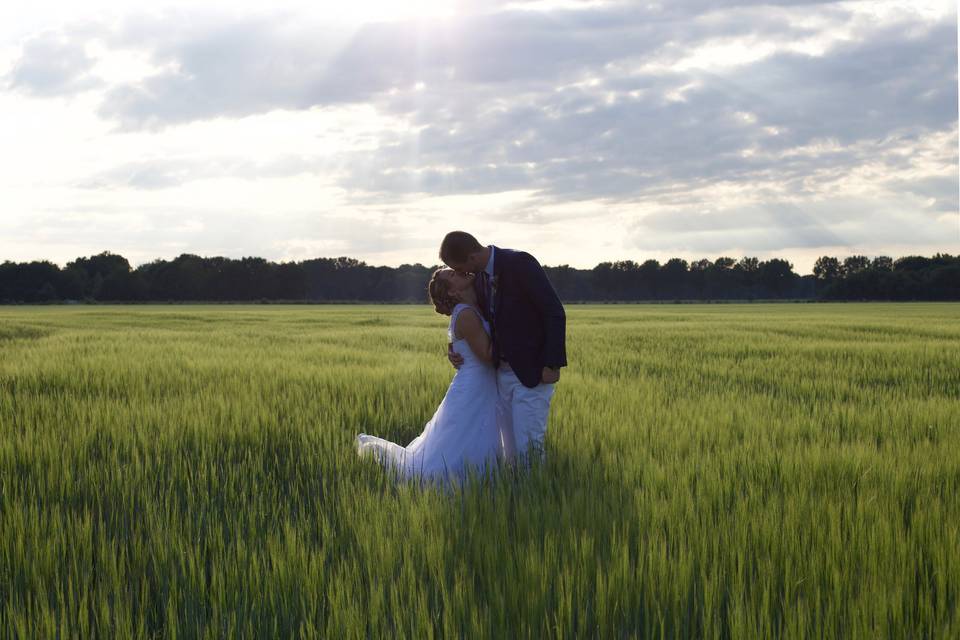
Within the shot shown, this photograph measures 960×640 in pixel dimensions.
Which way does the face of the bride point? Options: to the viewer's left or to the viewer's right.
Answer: to the viewer's right

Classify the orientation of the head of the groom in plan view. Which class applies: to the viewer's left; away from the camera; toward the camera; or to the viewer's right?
to the viewer's left

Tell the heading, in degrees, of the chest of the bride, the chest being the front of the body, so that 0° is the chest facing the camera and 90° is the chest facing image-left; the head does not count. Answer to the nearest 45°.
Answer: approximately 270°
